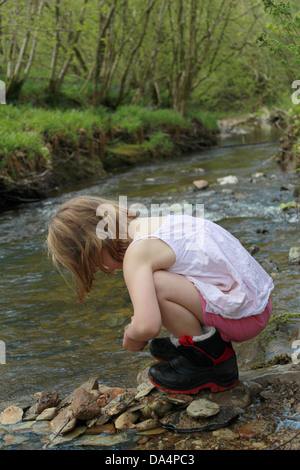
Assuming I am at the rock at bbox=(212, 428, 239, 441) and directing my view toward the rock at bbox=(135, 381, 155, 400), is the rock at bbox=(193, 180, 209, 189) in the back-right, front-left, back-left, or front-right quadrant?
front-right

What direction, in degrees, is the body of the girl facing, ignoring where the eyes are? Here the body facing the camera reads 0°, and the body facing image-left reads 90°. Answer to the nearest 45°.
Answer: approximately 90°

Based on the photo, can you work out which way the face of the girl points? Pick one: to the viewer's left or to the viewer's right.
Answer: to the viewer's left
